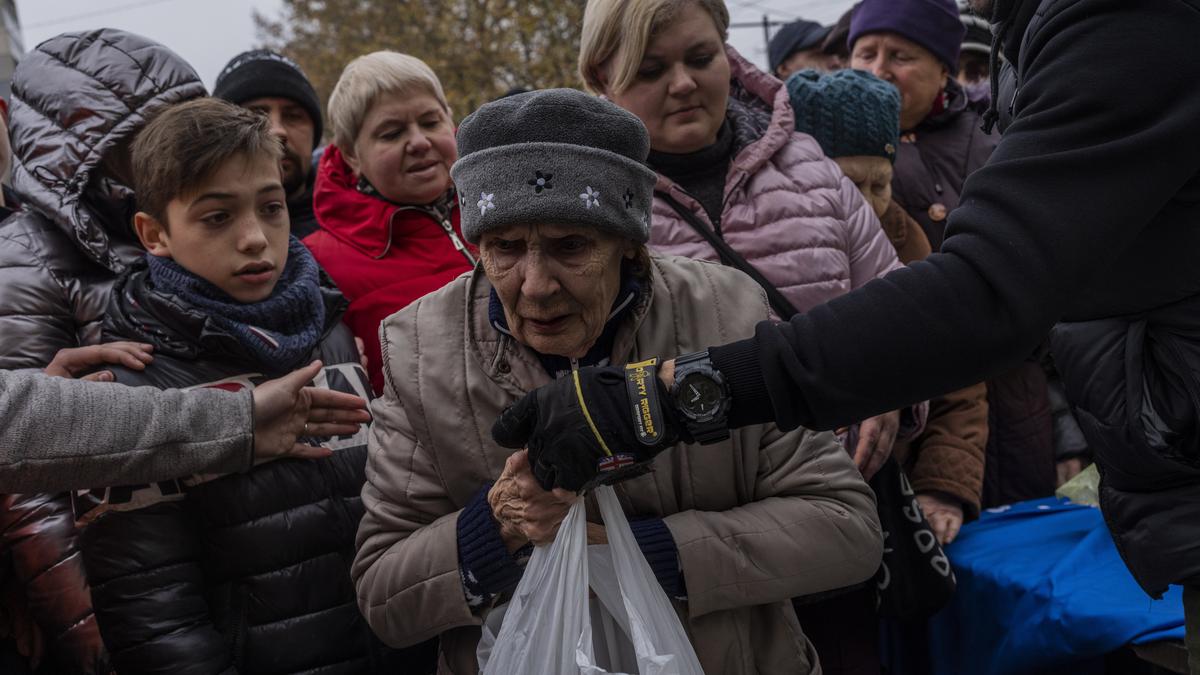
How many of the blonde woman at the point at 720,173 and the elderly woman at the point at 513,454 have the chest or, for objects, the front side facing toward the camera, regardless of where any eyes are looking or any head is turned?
2

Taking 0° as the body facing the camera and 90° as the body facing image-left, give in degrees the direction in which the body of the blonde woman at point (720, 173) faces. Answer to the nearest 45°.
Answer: approximately 0°

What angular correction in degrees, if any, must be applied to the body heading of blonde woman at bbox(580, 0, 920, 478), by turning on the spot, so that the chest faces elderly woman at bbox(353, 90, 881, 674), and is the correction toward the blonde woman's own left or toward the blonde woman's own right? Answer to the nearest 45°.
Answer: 0° — they already face them

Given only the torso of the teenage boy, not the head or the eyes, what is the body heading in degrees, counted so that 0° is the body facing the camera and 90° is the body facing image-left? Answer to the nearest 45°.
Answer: approximately 315°

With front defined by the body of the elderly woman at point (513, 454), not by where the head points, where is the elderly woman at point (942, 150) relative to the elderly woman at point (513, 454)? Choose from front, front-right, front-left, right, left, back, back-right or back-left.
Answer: back-left

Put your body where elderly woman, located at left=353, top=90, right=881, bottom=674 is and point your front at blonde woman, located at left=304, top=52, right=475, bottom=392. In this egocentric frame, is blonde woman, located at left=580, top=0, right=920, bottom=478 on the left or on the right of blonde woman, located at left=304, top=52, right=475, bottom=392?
right

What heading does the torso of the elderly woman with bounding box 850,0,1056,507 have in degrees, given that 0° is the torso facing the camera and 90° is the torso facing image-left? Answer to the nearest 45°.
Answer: approximately 45°
